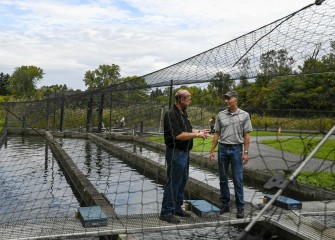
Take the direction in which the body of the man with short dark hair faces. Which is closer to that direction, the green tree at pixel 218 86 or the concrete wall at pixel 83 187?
the green tree

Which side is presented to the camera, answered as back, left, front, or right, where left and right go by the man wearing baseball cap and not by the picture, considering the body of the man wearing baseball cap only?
front

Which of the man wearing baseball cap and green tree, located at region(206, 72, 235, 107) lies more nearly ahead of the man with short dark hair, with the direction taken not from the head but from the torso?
the man wearing baseball cap

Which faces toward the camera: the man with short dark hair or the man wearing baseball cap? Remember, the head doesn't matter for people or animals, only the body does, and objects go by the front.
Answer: the man wearing baseball cap

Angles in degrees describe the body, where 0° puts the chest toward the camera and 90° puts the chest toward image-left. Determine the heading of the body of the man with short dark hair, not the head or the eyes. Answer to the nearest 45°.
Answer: approximately 270°

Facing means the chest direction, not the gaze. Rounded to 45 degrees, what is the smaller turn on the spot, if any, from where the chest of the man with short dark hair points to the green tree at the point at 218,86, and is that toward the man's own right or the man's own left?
approximately 90° to the man's own left

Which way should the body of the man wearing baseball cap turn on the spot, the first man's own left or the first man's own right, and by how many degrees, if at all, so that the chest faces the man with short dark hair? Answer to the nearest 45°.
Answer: approximately 45° to the first man's own right

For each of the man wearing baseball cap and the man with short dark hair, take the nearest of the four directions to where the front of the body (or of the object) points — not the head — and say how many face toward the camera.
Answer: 1

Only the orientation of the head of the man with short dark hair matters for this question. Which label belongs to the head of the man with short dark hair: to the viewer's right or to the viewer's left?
to the viewer's right

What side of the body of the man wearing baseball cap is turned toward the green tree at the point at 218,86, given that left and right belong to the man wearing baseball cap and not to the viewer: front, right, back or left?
back

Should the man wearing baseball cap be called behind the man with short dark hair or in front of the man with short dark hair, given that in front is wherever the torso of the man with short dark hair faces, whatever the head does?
in front
